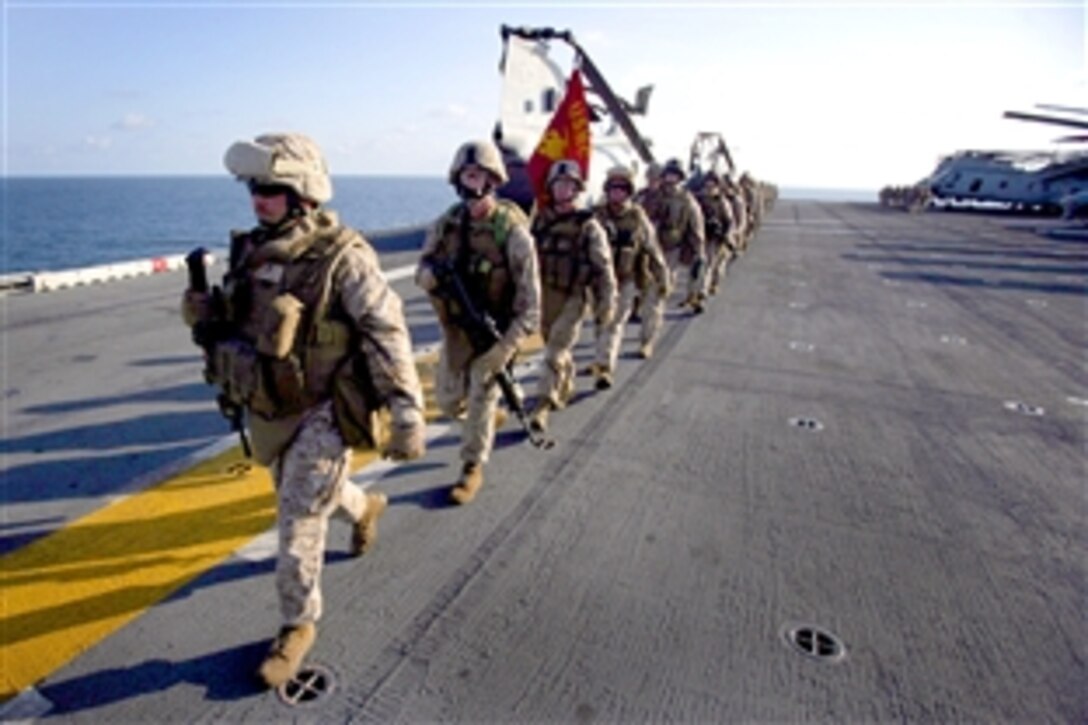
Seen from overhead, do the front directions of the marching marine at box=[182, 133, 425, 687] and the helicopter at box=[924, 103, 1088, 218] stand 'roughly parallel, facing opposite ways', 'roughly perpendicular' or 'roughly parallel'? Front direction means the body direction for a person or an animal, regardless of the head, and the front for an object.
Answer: roughly perpendicular

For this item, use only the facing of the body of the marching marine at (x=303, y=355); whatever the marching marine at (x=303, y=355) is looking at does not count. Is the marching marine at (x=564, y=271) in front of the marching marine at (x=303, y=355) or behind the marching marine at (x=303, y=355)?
behind

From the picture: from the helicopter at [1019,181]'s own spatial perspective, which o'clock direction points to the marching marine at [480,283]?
The marching marine is roughly at 9 o'clock from the helicopter.

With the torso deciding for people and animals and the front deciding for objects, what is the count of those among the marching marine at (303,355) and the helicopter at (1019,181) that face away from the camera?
0

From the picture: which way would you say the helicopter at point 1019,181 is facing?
to the viewer's left

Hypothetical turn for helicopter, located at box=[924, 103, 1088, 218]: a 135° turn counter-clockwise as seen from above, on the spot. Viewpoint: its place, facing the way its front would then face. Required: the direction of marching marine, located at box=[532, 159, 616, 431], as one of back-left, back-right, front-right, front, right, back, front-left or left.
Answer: front-right

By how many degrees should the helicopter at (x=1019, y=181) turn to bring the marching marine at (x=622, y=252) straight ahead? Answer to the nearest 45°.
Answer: approximately 90° to its left

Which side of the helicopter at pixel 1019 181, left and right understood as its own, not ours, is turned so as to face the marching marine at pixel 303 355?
left

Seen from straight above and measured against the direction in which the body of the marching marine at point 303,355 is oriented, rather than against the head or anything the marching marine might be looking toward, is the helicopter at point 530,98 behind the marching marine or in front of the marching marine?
behind

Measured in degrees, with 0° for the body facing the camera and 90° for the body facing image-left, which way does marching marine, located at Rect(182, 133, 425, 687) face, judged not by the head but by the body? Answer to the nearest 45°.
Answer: approximately 45°
